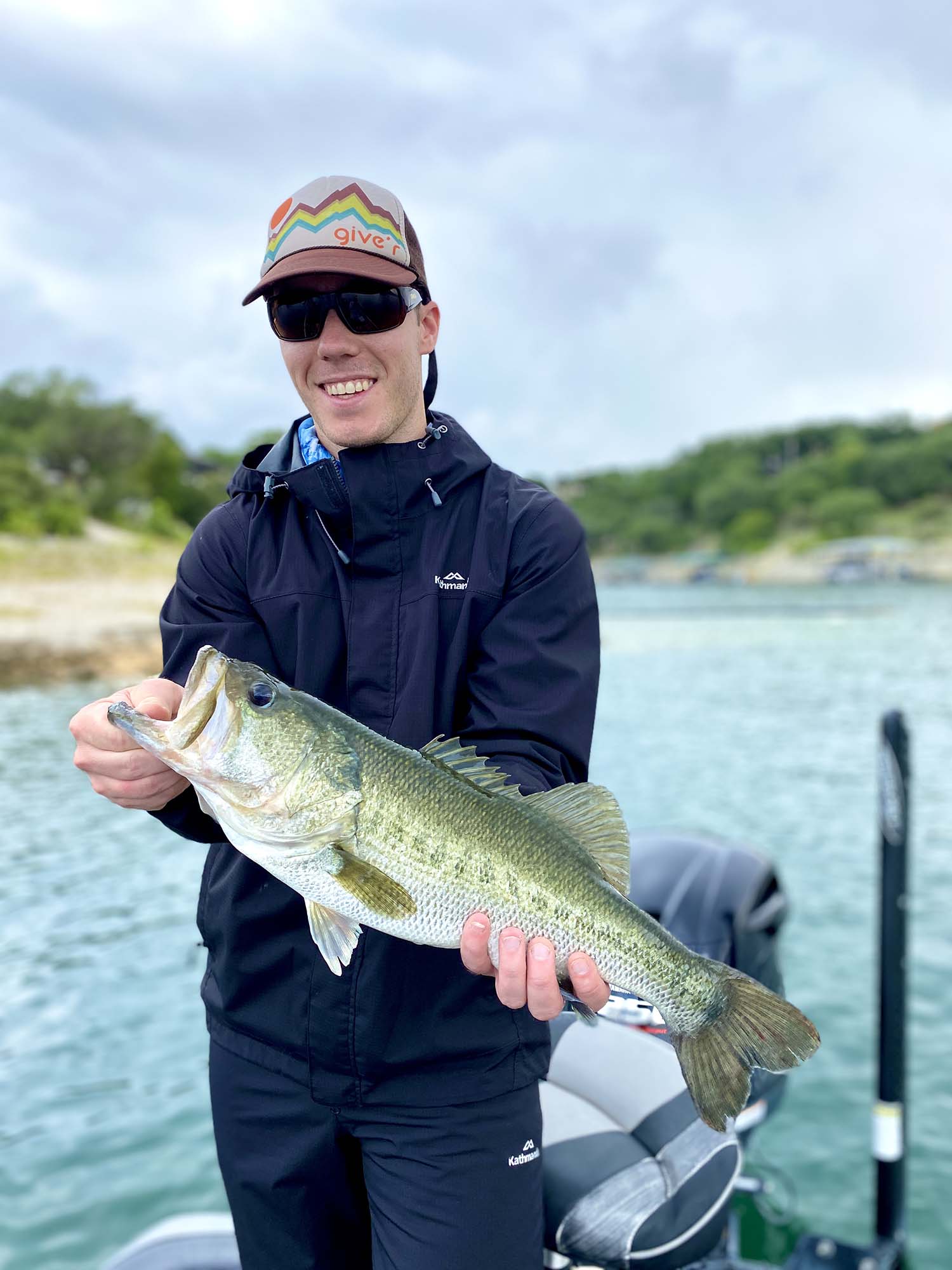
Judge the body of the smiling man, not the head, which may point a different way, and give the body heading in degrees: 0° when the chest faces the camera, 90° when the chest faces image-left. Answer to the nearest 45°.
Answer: approximately 0°
